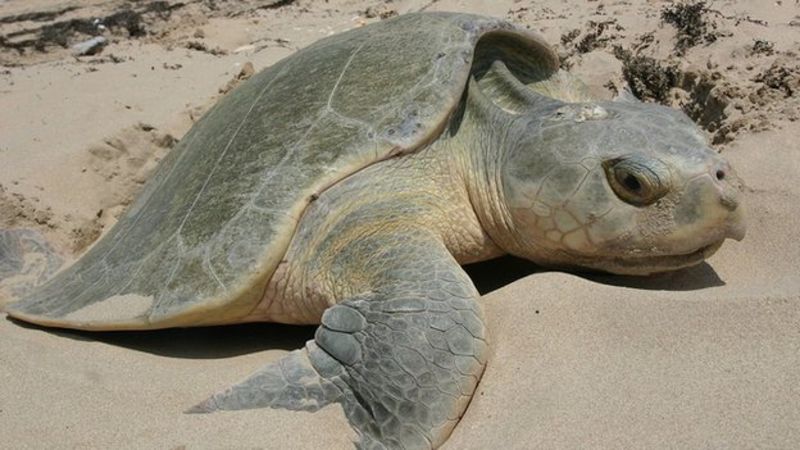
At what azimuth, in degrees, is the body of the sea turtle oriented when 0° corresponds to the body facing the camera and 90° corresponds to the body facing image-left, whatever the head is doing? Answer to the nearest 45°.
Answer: approximately 315°
